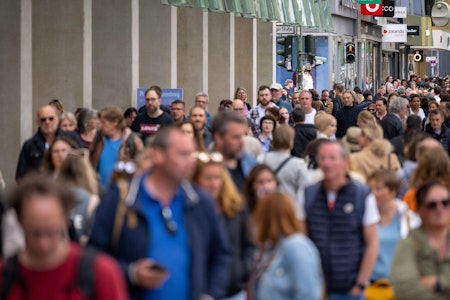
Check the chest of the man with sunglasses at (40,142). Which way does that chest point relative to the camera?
toward the camera

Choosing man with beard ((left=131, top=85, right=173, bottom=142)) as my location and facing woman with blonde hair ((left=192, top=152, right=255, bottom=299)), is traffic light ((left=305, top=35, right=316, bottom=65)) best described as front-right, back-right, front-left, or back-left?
back-left

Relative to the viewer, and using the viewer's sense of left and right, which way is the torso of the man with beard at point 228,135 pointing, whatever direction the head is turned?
facing the viewer and to the right of the viewer

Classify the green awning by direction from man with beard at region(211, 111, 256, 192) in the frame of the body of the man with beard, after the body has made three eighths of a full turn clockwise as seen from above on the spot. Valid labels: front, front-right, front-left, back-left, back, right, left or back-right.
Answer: right

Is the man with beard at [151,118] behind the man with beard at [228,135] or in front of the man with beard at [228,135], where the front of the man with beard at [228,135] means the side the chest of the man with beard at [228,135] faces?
behind

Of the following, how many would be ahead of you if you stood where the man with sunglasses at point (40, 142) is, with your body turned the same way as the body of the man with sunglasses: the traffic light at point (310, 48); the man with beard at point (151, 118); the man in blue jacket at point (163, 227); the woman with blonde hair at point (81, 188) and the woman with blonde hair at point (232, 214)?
3

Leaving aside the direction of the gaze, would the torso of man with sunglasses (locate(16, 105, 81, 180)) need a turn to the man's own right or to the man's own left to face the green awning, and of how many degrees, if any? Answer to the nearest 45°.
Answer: approximately 180°

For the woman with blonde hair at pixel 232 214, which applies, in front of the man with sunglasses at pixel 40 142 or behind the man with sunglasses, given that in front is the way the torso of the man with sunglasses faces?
in front

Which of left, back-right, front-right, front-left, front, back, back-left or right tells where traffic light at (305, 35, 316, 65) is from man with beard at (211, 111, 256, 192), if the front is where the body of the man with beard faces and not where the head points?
back-left
